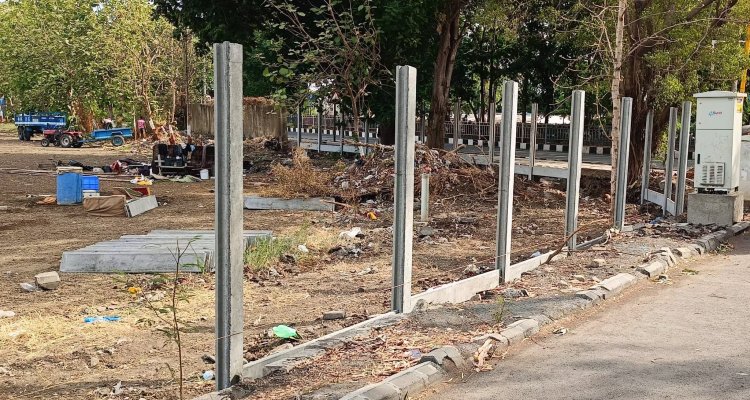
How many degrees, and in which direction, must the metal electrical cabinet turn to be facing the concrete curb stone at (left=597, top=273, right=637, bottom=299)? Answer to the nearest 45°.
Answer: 0° — it already faces it

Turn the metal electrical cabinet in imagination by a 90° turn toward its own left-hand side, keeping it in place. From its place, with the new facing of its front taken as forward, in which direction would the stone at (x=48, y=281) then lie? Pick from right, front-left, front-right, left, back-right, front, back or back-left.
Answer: back-right

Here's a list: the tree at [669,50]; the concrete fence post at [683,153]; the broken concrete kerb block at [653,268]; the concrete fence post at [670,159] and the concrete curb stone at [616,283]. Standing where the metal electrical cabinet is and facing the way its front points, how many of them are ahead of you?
2

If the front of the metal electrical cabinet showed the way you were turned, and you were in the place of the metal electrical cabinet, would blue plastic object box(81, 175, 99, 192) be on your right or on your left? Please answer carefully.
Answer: on your right

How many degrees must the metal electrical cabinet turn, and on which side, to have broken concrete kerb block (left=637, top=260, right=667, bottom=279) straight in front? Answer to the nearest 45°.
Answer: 0° — it already faces it

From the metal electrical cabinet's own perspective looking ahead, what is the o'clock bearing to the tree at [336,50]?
The tree is roughly at 4 o'clock from the metal electrical cabinet.

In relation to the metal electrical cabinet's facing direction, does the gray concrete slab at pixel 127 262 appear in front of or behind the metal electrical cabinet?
in front

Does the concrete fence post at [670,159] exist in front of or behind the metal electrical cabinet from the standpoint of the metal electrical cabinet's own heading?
behind

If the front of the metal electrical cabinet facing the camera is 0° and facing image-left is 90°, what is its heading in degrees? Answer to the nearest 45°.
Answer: approximately 0°

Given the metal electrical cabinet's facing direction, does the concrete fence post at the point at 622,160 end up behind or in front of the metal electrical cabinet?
in front

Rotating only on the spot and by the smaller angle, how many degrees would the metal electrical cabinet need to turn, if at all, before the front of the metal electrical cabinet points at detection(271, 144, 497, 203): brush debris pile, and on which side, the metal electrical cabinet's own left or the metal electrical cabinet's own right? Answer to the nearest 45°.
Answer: approximately 90° to the metal electrical cabinet's own right

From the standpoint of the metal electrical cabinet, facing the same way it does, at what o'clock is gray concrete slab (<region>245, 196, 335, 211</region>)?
The gray concrete slab is roughly at 3 o'clock from the metal electrical cabinet.

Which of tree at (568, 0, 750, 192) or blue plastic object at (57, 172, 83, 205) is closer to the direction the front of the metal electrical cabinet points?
the blue plastic object

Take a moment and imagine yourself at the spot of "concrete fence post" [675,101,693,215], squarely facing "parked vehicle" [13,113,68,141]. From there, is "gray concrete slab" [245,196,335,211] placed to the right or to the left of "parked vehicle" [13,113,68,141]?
left

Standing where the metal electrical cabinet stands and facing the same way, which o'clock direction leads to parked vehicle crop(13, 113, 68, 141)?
The parked vehicle is roughly at 4 o'clock from the metal electrical cabinet.
